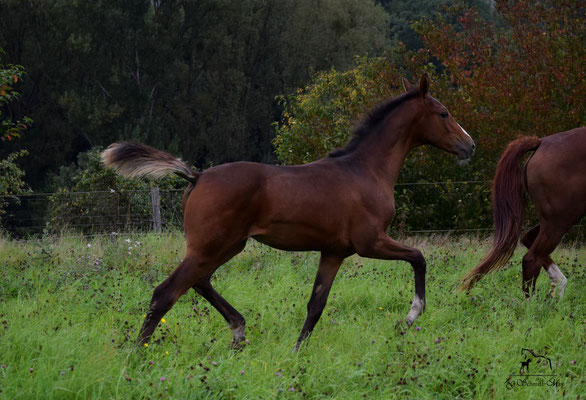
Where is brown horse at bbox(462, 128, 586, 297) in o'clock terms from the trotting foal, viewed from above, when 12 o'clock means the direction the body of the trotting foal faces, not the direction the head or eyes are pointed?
The brown horse is roughly at 11 o'clock from the trotting foal.

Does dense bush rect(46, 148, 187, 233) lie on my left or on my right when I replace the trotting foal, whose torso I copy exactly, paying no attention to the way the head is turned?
on my left

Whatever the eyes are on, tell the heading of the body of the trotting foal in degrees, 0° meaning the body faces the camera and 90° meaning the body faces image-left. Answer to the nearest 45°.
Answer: approximately 270°

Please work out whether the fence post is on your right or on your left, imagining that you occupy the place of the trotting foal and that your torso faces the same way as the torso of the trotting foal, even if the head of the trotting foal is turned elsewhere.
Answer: on your left

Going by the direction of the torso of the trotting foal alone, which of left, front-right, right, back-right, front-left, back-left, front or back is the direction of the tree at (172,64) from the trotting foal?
left

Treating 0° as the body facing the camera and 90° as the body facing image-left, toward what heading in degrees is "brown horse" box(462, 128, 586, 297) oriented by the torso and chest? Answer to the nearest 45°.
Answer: approximately 270°
